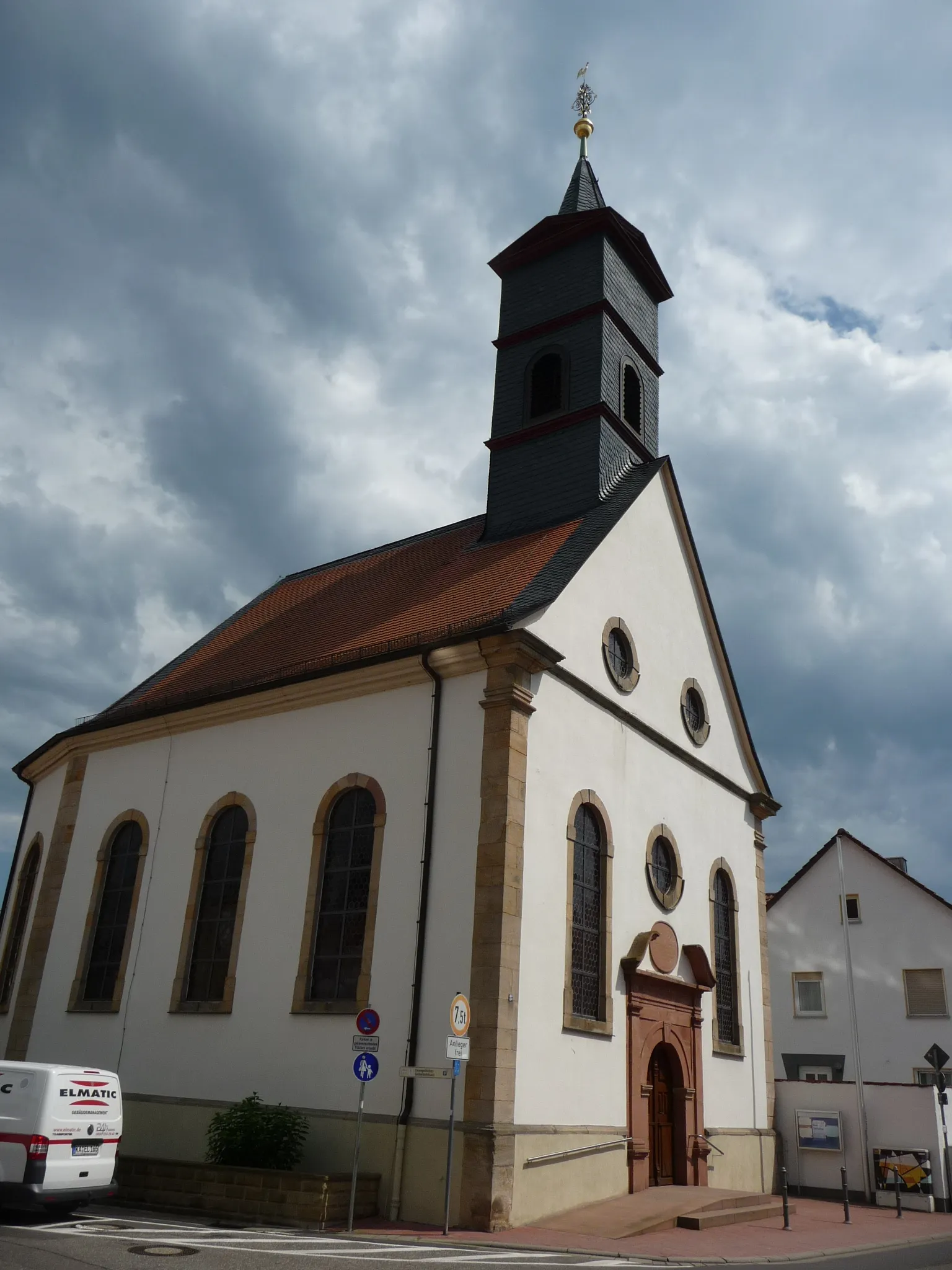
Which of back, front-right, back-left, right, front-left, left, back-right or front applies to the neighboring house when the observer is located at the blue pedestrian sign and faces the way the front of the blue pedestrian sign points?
back-left

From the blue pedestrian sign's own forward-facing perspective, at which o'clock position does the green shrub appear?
The green shrub is roughly at 5 o'clock from the blue pedestrian sign.

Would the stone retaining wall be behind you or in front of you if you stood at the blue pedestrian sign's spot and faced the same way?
behind

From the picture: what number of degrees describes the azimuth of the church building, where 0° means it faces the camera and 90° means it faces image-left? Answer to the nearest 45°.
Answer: approximately 315°

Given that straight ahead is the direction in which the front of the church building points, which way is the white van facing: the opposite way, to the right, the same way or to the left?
the opposite way

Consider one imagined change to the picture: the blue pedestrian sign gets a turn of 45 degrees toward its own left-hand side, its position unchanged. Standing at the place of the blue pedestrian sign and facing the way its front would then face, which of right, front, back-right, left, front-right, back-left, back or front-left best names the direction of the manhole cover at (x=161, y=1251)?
right

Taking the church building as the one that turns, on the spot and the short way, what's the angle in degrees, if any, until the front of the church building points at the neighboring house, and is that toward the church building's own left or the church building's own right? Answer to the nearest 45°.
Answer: approximately 90° to the church building's own left

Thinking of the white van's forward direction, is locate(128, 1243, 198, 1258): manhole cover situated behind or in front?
behind

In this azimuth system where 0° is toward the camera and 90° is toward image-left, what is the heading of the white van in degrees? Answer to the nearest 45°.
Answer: approximately 135°

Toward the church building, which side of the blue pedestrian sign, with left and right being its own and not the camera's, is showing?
back

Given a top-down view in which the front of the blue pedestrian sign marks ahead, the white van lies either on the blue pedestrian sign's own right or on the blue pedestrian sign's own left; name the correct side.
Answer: on the blue pedestrian sign's own right

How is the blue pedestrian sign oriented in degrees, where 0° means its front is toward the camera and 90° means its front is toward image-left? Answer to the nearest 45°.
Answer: approximately 0°
